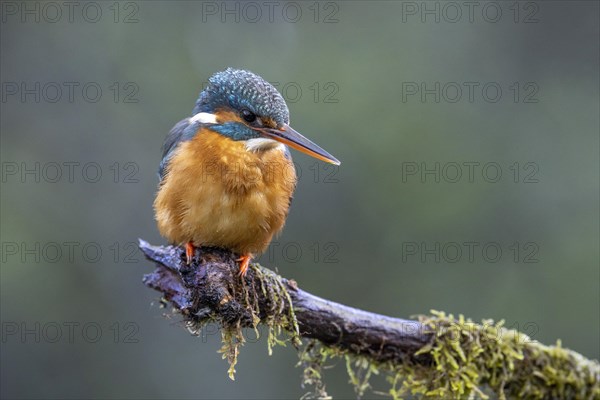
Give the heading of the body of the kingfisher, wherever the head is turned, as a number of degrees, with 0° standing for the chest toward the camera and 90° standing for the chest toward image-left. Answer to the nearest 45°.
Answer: approximately 315°
